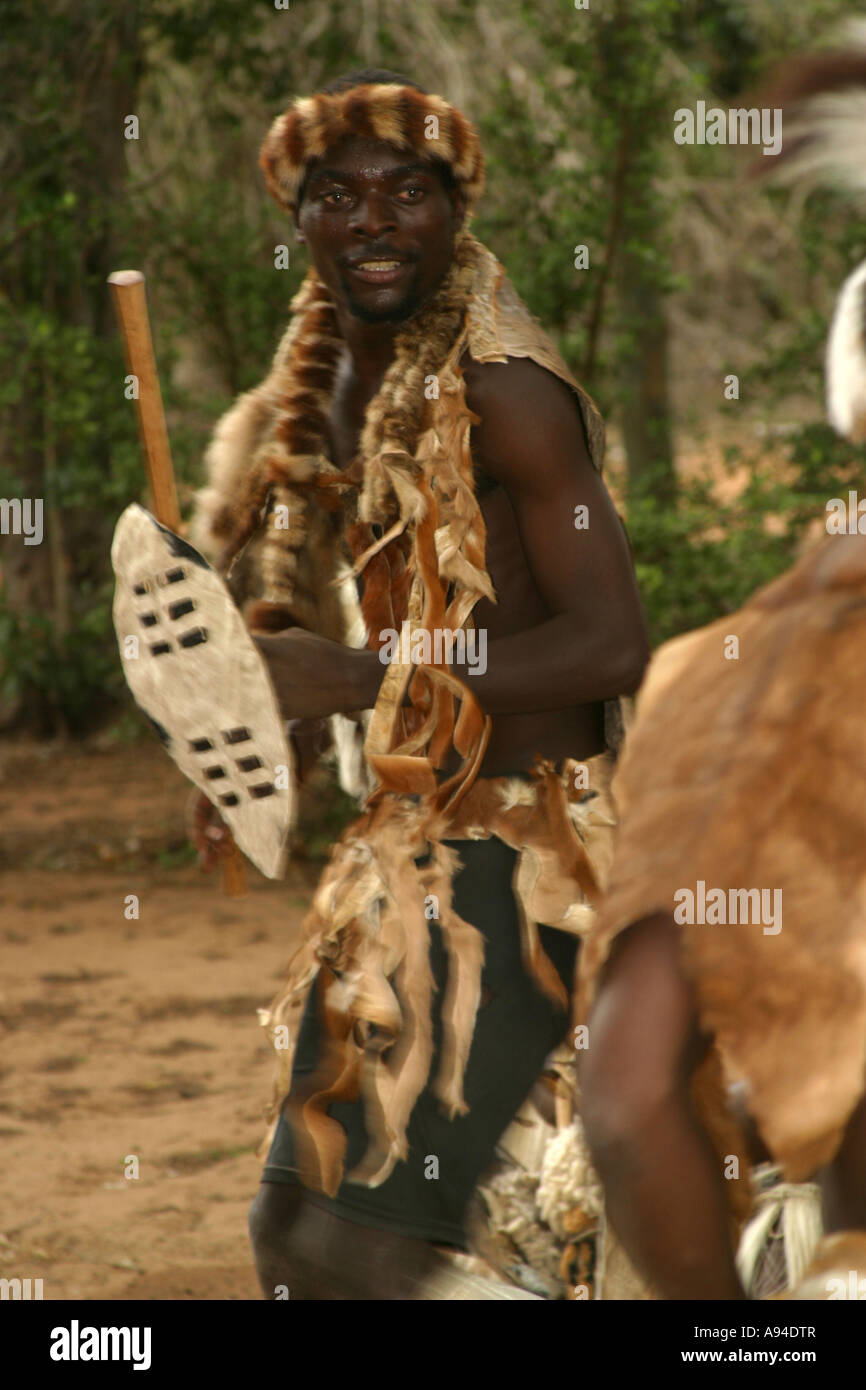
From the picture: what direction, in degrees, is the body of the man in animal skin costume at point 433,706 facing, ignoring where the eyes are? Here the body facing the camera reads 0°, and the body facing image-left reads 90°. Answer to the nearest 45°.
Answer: approximately 45°
